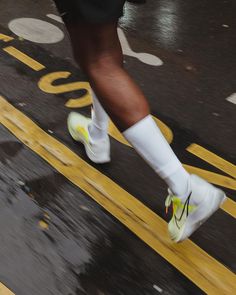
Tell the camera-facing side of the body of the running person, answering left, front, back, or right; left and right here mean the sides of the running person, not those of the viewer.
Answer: left
